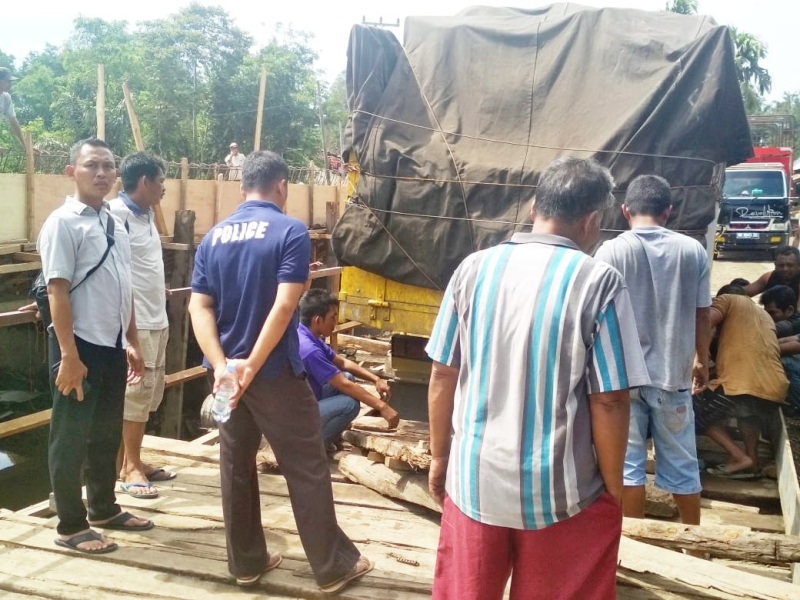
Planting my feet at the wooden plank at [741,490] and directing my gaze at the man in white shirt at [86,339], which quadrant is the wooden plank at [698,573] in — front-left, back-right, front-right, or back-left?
front-left

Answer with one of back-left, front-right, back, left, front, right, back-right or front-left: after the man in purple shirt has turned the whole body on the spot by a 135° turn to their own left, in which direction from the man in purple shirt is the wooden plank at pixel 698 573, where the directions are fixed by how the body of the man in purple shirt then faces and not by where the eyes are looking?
back

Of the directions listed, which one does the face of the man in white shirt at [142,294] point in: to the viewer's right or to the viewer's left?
to the viewer's right

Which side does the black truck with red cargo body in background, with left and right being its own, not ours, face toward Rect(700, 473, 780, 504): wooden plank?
front

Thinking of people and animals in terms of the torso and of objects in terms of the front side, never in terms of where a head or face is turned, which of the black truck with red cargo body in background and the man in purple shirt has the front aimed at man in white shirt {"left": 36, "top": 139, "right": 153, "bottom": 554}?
the black truck with red cargo body in background

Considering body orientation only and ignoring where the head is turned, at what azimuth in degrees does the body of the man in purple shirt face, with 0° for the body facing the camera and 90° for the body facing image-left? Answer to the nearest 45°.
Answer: approximately 270°

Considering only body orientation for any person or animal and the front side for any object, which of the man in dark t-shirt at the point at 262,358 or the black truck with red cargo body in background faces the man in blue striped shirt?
the black truck with red cargo body in background

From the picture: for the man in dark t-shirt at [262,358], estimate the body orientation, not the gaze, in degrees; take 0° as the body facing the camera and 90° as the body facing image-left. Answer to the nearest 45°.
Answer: approximately 225°

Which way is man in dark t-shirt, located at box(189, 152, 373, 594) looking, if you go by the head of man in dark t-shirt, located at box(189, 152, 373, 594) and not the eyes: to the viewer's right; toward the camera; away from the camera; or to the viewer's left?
away from the camera

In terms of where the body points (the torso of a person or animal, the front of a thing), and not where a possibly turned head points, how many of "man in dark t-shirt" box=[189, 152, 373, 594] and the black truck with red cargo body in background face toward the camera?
1

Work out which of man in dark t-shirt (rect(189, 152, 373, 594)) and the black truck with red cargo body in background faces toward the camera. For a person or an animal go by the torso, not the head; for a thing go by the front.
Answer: the black truck with red cargo body in background

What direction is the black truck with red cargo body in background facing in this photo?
toward the camera

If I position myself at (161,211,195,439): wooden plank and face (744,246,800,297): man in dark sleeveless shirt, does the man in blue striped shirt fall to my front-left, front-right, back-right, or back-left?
front-right

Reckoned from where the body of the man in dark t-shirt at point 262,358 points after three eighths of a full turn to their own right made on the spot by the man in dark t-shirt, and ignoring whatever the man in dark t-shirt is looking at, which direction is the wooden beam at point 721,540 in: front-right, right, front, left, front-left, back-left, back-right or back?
left
